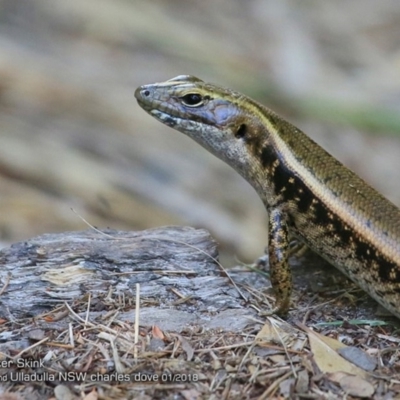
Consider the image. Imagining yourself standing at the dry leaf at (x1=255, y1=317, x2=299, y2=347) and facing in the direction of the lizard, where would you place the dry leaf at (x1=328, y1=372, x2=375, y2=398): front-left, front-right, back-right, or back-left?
back-right

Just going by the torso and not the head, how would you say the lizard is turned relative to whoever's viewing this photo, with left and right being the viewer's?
facing to the left of the viewer
